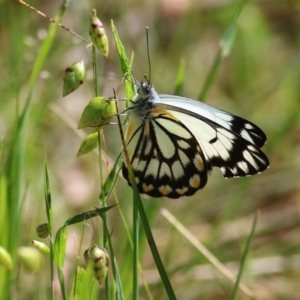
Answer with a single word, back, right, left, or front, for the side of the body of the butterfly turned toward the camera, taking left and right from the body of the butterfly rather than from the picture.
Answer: left
